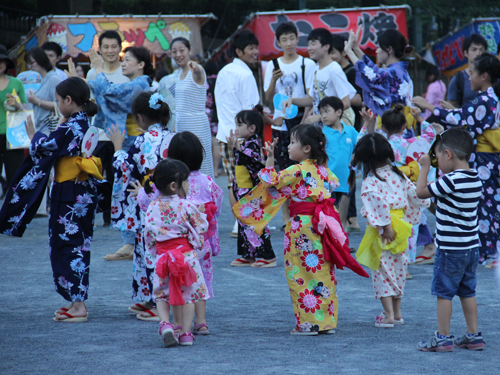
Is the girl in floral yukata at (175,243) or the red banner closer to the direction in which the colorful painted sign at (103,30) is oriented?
the girl in floral yukata

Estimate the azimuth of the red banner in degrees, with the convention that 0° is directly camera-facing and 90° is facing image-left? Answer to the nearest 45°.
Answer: approximately 0°

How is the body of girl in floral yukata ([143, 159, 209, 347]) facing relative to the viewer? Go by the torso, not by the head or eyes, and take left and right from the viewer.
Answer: facing away from the viewer

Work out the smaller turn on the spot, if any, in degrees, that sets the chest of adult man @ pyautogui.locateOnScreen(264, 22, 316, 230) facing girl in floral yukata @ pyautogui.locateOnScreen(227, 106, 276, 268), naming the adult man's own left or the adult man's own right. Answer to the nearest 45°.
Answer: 0° — they already face them

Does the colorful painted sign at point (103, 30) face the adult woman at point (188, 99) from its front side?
yes

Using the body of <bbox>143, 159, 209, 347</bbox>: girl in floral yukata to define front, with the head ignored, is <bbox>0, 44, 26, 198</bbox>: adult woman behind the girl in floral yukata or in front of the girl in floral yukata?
in front

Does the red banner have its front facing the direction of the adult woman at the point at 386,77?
yes

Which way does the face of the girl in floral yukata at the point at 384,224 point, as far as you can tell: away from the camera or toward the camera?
away from the camera
